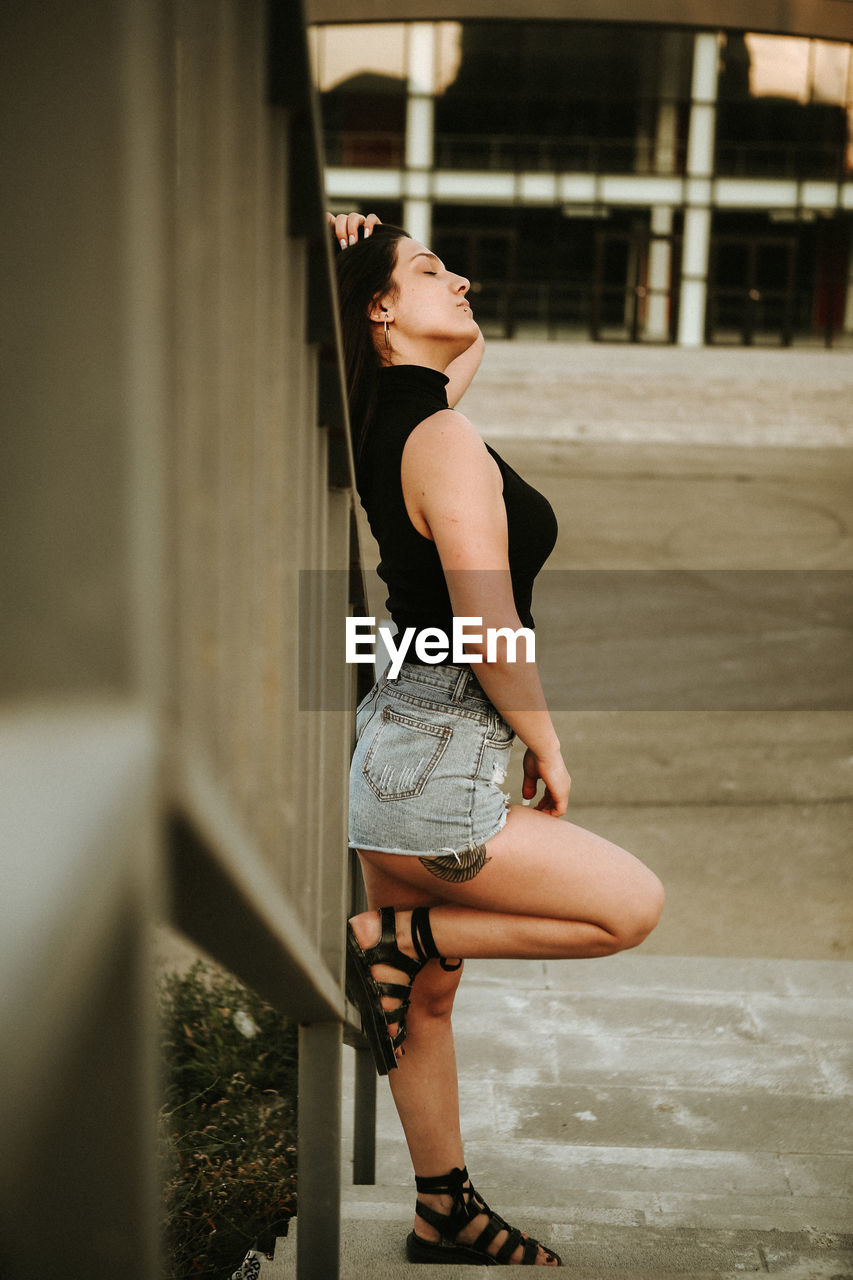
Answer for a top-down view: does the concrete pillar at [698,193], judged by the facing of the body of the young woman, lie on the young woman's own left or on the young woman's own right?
on the young woman's own left

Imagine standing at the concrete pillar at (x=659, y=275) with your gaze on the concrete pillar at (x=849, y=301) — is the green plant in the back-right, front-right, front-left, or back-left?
back-right

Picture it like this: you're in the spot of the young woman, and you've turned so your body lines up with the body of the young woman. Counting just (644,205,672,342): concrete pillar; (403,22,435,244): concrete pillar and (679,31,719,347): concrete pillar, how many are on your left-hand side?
3

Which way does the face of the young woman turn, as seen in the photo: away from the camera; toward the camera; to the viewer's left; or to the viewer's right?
to the viewer's right

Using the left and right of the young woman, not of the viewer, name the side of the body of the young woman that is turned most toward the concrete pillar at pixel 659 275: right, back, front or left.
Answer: left

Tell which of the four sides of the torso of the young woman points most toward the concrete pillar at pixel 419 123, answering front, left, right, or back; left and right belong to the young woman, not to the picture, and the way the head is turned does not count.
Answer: left

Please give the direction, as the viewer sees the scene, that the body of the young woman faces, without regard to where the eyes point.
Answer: to the viewer's right
